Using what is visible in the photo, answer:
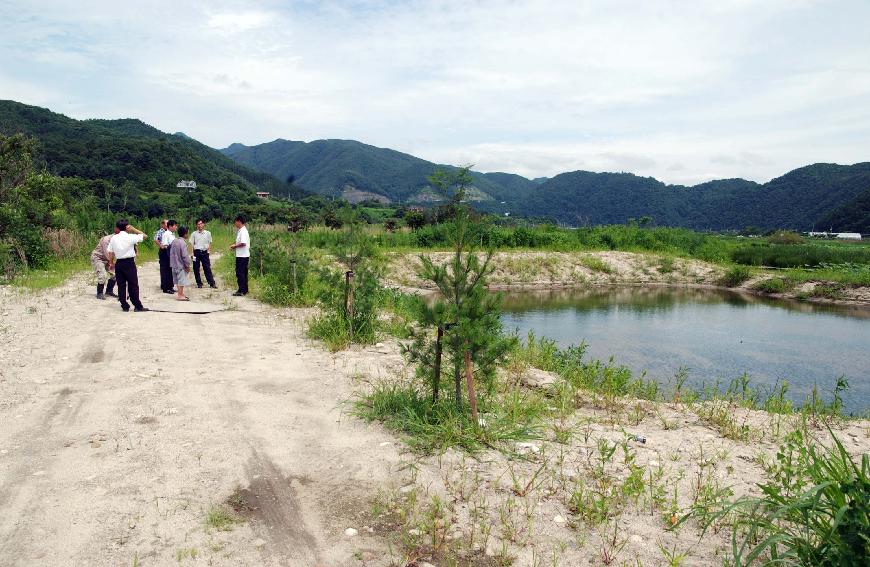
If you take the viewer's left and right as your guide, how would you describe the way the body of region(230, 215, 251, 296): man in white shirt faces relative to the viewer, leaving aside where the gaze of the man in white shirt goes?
facing to the left of the viewer

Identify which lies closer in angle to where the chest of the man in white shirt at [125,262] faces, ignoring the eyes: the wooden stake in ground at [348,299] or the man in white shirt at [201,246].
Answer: the man in white shirt

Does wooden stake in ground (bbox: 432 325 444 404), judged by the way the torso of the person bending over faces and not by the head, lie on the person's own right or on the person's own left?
on the person's own right

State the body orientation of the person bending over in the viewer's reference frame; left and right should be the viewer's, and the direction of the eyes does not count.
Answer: facing to the right of the viewer

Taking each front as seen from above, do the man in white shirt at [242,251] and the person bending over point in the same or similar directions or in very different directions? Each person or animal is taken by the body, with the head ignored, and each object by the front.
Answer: very different directions

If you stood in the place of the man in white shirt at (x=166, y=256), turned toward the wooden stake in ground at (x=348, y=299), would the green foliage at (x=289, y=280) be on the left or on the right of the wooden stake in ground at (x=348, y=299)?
left
